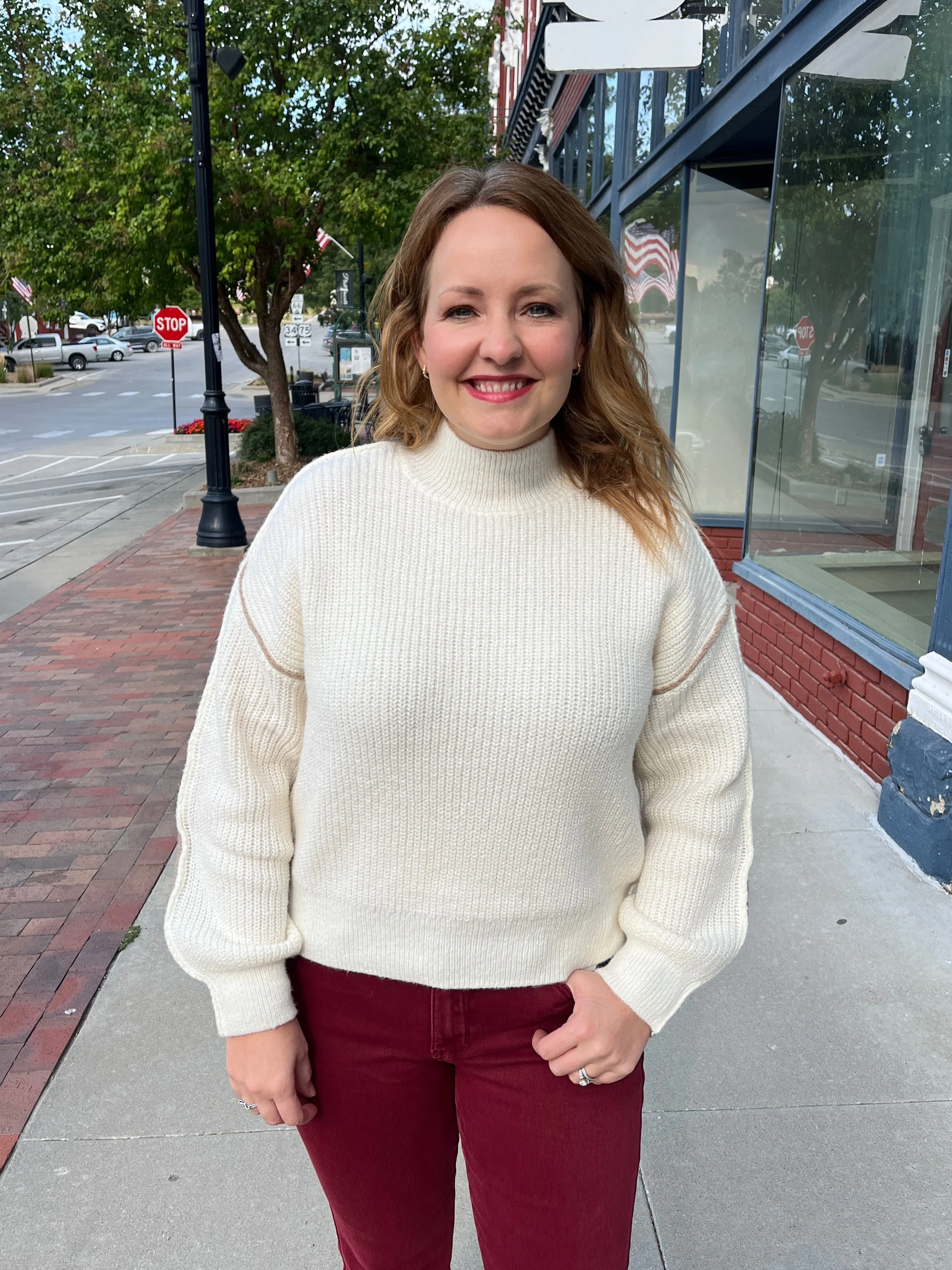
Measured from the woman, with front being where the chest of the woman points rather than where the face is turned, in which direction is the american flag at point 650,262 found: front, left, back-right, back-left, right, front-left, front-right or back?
back

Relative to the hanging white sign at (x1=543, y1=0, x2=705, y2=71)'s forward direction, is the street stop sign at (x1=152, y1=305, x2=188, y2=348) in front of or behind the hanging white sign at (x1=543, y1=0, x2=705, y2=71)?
behind

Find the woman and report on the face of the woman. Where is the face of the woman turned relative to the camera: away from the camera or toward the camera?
toward the camera

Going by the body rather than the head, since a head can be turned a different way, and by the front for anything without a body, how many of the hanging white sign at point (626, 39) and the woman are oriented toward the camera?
2

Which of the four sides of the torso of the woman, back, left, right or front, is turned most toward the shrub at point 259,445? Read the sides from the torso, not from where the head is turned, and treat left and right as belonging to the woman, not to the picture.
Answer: back

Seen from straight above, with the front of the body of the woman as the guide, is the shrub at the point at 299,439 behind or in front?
behind

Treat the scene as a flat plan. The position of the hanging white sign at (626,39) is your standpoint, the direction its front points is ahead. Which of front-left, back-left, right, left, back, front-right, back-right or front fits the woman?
front

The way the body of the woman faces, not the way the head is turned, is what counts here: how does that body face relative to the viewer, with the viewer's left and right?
facing the viewer

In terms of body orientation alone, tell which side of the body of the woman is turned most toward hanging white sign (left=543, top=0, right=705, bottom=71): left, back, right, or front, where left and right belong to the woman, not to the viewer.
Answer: back

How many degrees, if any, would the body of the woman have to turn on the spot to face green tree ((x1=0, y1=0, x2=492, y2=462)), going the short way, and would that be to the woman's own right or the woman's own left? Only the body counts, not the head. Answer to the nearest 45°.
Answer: approximately 180°

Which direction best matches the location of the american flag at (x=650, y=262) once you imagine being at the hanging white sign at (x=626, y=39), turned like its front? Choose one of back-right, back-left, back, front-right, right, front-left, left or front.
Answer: back

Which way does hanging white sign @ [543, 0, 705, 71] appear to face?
toward the camera

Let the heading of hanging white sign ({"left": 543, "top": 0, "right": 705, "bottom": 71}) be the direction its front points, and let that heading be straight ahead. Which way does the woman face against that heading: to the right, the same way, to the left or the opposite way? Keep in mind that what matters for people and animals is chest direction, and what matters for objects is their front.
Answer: the same way
